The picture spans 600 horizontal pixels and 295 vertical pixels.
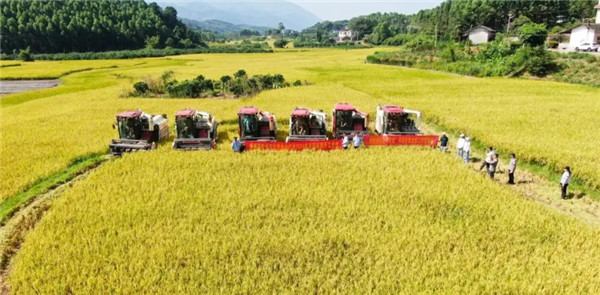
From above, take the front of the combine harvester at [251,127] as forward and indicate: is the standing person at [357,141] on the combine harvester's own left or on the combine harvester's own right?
on the combine harvester's own left

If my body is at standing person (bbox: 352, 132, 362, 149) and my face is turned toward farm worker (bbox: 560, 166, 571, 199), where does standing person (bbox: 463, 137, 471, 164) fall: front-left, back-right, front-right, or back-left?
front-left

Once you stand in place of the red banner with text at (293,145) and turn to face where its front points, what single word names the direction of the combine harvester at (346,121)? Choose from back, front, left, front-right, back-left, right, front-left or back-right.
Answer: back-left

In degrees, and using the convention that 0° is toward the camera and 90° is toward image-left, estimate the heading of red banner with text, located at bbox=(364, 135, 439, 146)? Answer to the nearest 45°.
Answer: approximately 0°

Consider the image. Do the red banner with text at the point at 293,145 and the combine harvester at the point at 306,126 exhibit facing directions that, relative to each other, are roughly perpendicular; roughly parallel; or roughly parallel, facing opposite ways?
roughly parallel

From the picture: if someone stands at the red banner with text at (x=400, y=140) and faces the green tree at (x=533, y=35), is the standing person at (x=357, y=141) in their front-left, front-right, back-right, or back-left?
back-left

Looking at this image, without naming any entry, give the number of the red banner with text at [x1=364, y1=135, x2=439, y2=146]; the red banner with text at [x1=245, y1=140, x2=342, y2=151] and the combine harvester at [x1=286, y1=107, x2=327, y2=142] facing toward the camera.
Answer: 3

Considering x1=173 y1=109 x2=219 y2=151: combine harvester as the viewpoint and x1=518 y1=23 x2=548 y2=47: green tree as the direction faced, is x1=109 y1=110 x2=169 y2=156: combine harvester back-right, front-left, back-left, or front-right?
back-left

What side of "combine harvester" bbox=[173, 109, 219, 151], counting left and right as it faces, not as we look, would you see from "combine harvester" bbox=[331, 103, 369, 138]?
left

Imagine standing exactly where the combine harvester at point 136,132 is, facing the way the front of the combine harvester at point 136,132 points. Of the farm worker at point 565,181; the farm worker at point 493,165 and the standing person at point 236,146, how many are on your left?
3

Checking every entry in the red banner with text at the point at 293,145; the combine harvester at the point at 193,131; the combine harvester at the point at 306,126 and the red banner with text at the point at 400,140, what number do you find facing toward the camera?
4

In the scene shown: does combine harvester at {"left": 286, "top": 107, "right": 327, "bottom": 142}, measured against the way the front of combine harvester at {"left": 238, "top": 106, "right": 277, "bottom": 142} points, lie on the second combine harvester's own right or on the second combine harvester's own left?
on the second combine harvester's own left

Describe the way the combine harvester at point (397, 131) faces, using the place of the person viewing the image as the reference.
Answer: facing the viewer

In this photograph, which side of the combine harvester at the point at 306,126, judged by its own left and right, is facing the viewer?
front

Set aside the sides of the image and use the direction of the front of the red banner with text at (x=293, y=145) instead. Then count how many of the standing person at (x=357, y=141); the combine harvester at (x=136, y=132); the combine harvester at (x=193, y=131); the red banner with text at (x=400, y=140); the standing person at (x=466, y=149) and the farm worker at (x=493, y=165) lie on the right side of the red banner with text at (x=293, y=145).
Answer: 2
